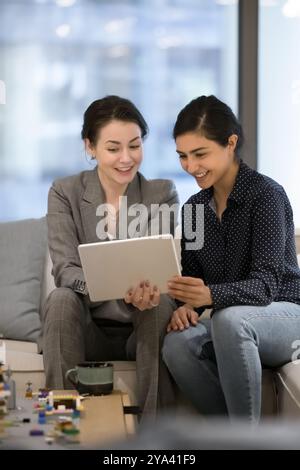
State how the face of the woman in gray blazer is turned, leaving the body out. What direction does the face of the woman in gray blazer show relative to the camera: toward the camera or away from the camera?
toward the camera

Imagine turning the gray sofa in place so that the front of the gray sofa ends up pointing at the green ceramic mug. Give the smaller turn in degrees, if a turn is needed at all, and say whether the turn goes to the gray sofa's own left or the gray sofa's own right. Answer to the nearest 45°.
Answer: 0° — it already faces it

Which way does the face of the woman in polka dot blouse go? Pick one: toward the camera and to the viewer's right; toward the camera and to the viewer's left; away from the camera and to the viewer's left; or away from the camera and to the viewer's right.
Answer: toward the camera and to the viewer's left

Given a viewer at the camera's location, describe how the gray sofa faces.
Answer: facing the viewer

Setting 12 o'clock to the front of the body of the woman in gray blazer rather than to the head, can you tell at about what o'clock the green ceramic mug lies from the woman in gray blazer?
The green ceramic mug is roughly at 12 o'clock from the woman in gray blazer.

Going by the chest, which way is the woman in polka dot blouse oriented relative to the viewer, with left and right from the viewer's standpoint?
facing the viewer and to the left of the viewer

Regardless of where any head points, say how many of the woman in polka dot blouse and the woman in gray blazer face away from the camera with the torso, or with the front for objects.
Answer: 0

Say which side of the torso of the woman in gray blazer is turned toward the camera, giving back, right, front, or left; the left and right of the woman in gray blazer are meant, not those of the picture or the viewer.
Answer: front
